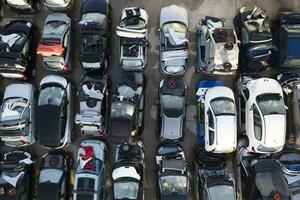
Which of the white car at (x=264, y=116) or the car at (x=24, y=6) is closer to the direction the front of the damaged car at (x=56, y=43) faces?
the car

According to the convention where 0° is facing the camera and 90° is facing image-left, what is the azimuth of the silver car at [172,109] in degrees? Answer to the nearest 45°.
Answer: approximately 180°

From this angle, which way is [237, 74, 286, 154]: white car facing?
away from the camera

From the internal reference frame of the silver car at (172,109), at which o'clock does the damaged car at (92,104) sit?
The damaged car is roughly at 9 o'clock from the silver car.

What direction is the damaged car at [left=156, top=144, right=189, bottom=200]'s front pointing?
away from the camera

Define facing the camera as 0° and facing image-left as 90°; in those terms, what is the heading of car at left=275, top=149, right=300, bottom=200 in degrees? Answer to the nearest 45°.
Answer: approximately 180°

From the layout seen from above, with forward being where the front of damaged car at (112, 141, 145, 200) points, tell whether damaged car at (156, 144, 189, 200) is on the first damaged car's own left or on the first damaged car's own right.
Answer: on the first damaged car's own right

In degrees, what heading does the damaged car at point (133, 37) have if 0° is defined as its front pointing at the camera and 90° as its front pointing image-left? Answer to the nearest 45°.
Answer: approximately 180°

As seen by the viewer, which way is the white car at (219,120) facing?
away from the camera

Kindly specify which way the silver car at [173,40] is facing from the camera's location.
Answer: facing away from the viewer

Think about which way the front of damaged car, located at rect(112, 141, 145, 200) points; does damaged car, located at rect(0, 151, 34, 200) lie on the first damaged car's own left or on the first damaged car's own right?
on the first damaged car's own left

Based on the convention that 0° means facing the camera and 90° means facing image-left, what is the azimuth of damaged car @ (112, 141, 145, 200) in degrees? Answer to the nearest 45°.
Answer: approximately 180°

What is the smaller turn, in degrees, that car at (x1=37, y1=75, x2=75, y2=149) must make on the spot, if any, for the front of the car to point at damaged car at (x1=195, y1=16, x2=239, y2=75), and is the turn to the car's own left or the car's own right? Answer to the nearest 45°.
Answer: approximately 90° to the car's own right
